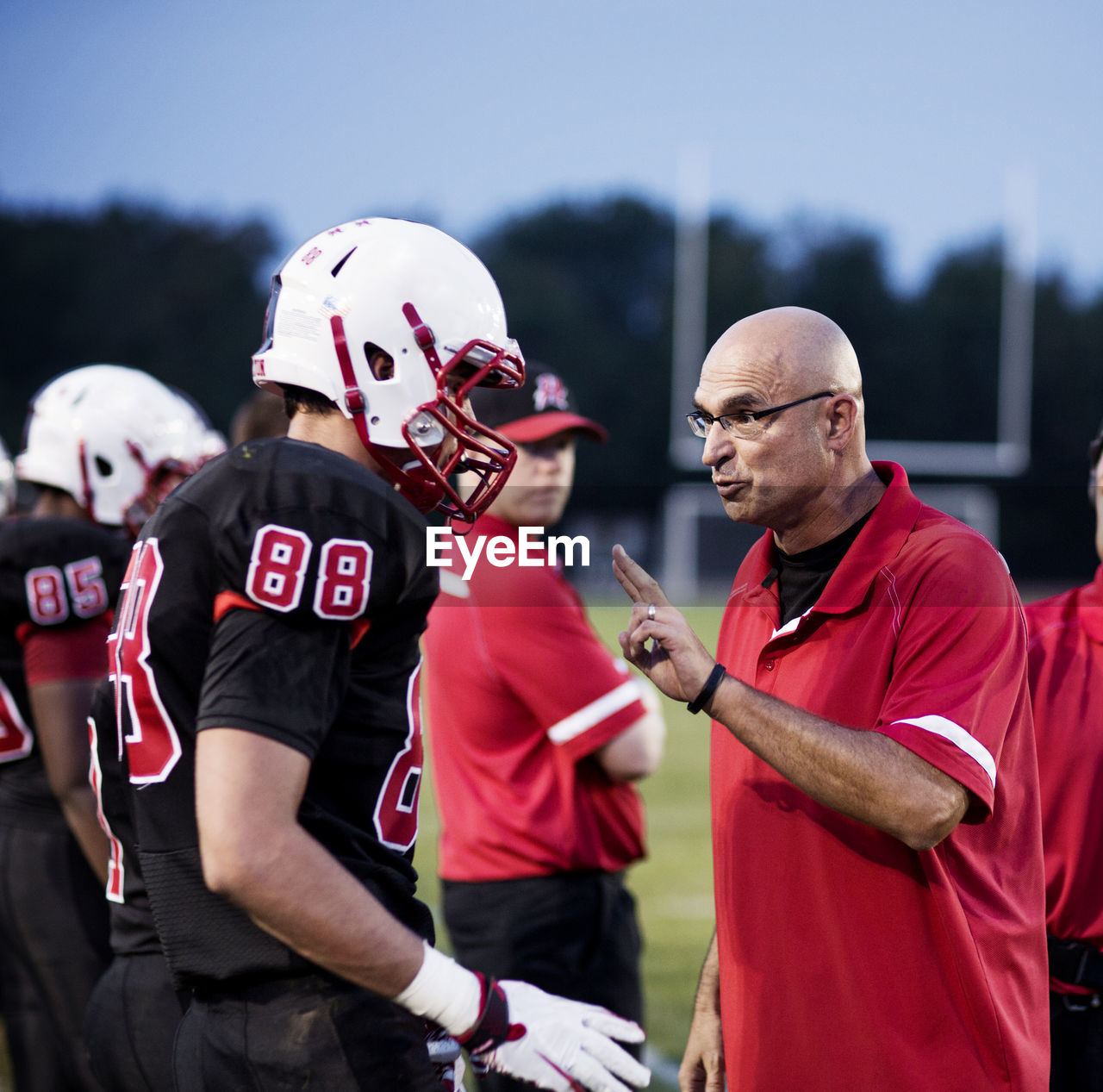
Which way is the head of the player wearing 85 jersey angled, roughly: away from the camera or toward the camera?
away from the camera

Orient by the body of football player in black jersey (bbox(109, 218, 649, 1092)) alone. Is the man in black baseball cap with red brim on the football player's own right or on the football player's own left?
on the football player's own left

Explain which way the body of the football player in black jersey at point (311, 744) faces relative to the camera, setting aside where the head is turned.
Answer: to the viewer's right

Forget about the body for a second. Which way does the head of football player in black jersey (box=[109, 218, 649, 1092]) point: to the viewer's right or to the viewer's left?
to the viewer's right

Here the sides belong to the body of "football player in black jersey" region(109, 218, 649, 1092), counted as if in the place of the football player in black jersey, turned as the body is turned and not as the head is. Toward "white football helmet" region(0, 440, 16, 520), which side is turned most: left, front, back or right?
left

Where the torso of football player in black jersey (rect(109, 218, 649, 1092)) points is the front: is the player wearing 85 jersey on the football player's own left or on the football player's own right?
on the football player's own left
